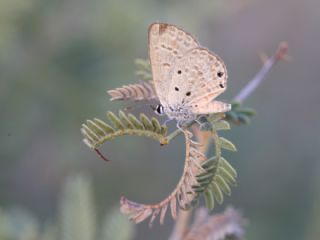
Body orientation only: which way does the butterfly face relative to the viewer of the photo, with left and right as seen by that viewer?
facing to the left of the viewer
